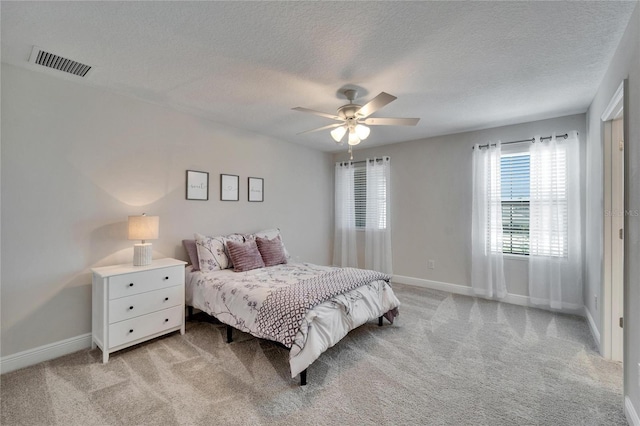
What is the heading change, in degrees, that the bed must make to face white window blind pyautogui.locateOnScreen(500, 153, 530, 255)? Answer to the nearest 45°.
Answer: approximately 45° to its left

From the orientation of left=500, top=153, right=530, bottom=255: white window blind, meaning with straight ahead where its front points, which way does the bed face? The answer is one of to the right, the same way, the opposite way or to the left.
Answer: to the left

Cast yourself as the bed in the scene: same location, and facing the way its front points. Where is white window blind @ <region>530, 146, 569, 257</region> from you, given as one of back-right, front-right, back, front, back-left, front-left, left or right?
front-left

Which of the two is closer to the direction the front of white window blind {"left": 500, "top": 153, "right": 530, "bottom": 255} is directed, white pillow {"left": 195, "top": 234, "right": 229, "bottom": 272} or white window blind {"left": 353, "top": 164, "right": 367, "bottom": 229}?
the white pillow

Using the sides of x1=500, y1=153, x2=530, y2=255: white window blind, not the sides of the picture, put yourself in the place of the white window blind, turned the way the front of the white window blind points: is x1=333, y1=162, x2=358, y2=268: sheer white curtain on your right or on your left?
on your right

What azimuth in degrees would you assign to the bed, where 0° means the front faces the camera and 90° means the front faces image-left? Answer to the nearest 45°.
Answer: approximately 315°

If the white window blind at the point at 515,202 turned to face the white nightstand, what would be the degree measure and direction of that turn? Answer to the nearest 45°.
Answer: approximately 45° to its right

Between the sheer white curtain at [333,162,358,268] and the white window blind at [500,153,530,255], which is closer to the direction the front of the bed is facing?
the white window blind

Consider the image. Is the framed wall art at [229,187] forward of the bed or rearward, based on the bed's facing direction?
rearward

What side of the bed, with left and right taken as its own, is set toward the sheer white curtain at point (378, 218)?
left
